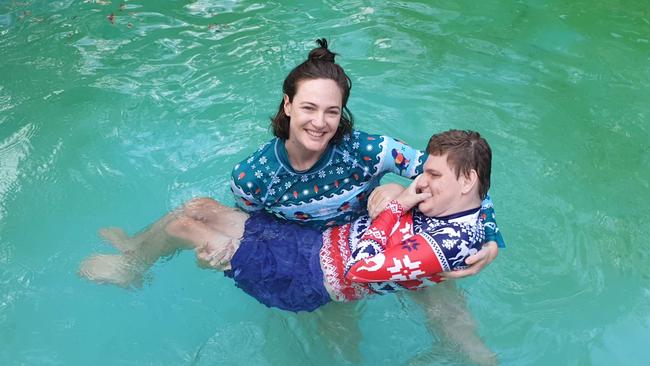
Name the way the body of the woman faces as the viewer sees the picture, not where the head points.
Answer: toward the camera
